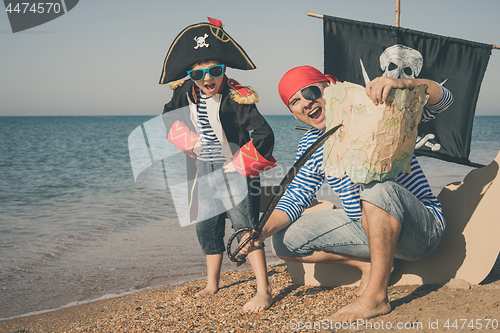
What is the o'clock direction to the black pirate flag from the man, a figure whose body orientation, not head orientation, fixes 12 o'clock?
The black pirate flag is roughly at 5 o'clock from the man.

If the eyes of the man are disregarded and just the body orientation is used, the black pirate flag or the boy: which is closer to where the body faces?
the boy

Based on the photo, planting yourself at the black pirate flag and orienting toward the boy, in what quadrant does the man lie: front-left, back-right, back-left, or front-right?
front-left

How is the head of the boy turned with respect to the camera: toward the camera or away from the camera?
toward the camera

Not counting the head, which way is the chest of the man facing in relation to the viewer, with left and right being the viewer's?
facing the viewer and to the left of the viewer

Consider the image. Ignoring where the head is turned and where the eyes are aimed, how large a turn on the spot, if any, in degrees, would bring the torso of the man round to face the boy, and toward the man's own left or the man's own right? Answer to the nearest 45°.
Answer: approximately 90° to the man's own right
